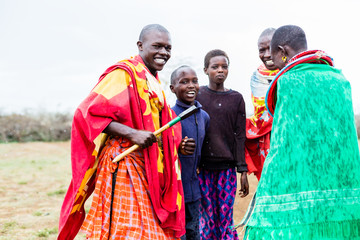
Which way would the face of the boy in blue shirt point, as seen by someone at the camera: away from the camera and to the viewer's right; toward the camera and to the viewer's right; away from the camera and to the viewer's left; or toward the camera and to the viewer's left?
toward the camera and to the viewer's right

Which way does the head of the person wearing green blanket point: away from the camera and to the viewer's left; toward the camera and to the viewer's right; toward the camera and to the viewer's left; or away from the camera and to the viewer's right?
away from the camera and to the viewer's left

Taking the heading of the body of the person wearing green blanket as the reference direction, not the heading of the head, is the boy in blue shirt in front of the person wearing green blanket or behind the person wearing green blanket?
in front

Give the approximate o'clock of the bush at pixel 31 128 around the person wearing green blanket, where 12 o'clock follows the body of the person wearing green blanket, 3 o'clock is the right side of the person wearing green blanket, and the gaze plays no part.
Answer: The bush is roughly at 12 o'clock from the person wearing green blanket.

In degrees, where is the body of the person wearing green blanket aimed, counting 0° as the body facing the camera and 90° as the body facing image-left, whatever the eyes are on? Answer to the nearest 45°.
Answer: approximately 135°
